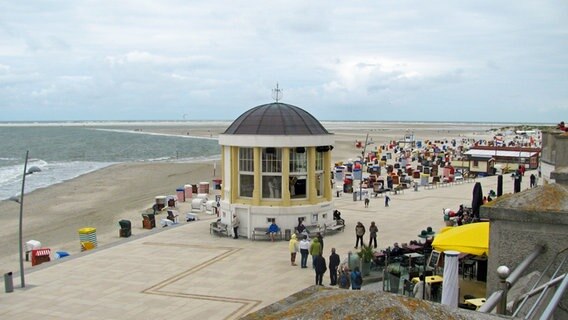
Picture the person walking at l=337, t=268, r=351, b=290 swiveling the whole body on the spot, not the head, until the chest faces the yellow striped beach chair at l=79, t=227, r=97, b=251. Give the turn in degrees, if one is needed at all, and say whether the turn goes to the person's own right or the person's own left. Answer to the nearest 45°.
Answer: approximately 45° to the person's own left

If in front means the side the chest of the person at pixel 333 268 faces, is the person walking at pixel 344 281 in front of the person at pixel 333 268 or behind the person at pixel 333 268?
behind

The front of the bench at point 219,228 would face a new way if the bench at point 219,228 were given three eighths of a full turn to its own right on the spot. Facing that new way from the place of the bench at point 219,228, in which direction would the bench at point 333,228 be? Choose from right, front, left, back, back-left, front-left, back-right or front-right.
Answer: right

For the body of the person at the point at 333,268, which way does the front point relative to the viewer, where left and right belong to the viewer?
facing away from the viewer

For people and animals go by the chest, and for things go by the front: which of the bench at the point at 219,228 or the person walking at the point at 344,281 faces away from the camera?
the person walking

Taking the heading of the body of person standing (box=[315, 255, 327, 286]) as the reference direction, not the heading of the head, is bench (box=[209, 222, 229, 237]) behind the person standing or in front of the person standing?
in front

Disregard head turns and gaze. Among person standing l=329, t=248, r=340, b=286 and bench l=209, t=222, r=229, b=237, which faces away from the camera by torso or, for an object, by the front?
the person standing

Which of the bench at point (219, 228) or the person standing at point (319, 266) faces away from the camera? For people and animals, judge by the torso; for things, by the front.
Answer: the person standing

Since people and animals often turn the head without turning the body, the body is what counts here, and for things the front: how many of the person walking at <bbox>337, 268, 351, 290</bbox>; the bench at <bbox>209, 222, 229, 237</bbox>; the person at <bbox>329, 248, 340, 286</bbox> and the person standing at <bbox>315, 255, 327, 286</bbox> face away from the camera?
3

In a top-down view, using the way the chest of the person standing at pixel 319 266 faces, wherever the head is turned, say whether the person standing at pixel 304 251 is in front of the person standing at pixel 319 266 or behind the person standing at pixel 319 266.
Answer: in front

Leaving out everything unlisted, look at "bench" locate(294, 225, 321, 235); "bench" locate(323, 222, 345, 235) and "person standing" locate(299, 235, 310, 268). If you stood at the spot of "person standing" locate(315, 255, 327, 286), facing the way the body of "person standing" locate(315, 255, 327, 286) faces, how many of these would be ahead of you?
3

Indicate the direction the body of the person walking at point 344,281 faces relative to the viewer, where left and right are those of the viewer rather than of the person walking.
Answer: facing away from the viewer

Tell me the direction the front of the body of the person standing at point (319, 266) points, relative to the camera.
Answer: away from the camera
